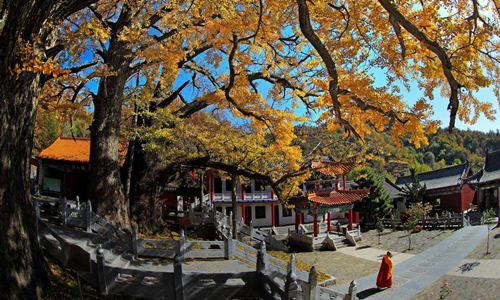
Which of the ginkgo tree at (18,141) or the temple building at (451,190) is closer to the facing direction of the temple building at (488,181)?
the ginkgo tree

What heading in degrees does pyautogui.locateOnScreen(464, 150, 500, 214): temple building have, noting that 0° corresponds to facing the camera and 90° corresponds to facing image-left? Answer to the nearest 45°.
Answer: approximately 45°

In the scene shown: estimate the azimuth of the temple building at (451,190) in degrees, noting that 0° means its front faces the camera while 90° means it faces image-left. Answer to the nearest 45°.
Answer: approximately 45°

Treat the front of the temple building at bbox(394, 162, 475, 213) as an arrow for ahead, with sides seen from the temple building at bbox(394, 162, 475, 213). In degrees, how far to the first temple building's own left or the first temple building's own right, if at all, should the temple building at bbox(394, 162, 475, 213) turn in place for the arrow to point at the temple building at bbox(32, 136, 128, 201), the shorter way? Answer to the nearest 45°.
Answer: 0° — it already faces it
